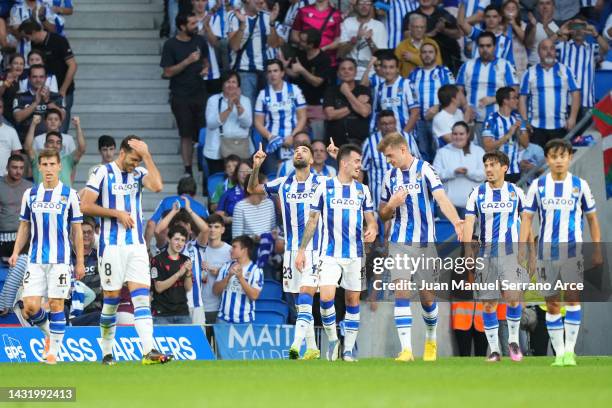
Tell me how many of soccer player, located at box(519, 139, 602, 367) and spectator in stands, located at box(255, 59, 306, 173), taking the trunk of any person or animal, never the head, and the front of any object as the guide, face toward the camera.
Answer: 2

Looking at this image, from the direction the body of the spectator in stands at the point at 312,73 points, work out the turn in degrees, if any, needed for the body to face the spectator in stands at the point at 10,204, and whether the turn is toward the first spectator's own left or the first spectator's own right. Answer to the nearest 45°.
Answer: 0° — they already face them

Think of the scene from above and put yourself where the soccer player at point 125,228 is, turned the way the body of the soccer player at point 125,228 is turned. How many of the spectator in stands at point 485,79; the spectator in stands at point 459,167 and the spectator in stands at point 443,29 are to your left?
3

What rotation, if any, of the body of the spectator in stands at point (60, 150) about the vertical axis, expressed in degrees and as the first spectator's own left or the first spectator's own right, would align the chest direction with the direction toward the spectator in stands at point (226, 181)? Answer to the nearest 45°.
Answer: approximately 90° to the first spectator's own left

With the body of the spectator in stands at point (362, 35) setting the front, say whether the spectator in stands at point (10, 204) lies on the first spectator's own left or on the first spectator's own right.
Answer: on the first spectator's own right

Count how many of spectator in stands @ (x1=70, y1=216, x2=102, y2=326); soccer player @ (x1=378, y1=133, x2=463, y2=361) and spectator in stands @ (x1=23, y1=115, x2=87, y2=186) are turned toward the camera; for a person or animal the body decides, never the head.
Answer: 3

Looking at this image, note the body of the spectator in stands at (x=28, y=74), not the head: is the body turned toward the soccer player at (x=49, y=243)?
yes

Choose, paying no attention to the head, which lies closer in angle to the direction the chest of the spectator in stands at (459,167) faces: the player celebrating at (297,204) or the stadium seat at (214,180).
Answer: the player celebrating

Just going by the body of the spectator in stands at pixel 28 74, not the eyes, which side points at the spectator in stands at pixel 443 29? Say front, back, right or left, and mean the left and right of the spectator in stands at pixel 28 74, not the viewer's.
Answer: left

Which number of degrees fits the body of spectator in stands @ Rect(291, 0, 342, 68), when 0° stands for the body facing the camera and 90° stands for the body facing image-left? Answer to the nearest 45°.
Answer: approximately 0°
